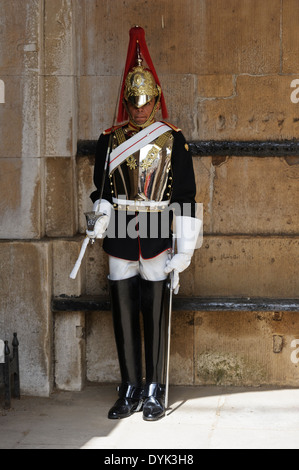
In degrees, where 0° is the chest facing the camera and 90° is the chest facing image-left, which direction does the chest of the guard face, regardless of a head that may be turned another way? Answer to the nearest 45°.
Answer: approximately 0°
